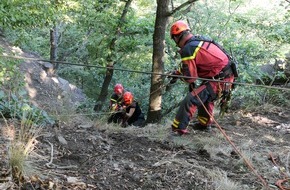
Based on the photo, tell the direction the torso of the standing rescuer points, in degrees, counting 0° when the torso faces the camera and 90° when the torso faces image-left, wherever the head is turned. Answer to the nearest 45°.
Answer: approximately 90°

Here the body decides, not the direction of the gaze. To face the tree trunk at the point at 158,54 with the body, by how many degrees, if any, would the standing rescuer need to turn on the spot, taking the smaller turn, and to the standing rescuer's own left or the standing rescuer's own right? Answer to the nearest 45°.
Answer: approximately 45° to the standing rescuer's own right

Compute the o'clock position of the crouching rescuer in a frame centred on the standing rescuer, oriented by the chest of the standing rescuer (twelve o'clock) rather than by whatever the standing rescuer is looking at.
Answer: The crouching rescuer is roughly at 2 o'clock from the standing rescuer.
